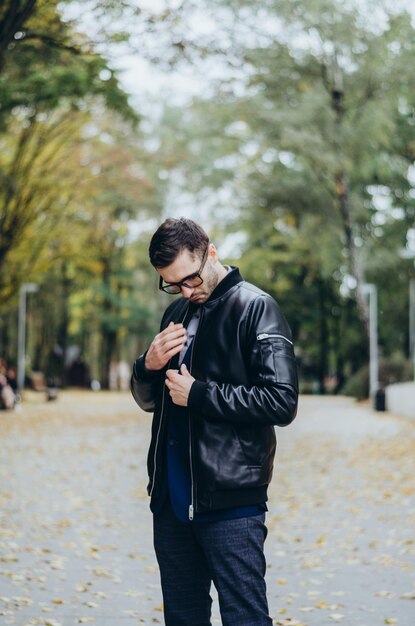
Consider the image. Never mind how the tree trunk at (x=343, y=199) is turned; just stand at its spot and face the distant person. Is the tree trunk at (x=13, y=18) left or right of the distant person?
left

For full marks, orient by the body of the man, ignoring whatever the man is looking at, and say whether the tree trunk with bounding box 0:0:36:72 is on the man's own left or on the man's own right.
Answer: on the man's own right

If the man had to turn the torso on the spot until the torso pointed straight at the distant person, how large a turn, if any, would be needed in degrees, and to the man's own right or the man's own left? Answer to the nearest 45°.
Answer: approximately 135° to the man's own right

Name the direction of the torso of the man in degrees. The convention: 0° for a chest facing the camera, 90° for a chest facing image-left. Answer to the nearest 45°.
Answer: approximately 45°

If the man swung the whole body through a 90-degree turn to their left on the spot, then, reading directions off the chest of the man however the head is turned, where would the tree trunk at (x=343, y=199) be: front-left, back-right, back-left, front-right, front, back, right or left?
back-left
